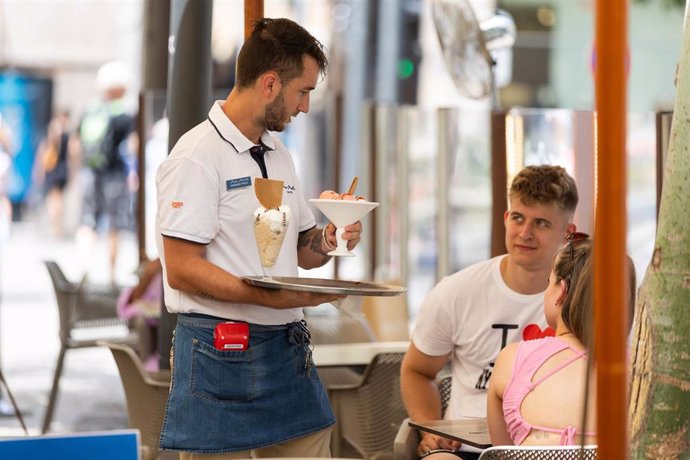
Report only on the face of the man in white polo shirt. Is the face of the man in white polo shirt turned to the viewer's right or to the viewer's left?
to the viewer's right

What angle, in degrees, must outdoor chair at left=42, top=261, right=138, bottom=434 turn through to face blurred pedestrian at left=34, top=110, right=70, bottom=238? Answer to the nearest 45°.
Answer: approximately 90° to its left

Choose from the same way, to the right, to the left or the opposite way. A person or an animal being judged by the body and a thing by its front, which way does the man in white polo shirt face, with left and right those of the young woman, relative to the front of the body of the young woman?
the opposite way

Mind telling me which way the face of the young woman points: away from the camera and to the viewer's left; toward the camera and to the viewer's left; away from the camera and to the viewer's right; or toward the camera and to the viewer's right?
away from the camera and to the viewer's left

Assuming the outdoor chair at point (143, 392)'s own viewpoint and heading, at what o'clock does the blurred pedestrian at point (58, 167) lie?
The blurred pedestrian is roughly at 9 o'clock from the outdoor chair.

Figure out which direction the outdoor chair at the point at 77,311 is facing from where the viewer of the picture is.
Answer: facing to the right of the viewer

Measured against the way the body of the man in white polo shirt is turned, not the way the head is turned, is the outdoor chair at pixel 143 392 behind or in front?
behind

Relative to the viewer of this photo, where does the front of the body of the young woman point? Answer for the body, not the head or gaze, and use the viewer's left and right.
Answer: facing away from the viewer and to the left of the viewer

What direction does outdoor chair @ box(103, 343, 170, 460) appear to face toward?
to the viewer's right

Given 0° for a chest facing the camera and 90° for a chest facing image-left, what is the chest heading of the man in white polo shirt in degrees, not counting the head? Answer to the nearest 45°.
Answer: approximately 315°
